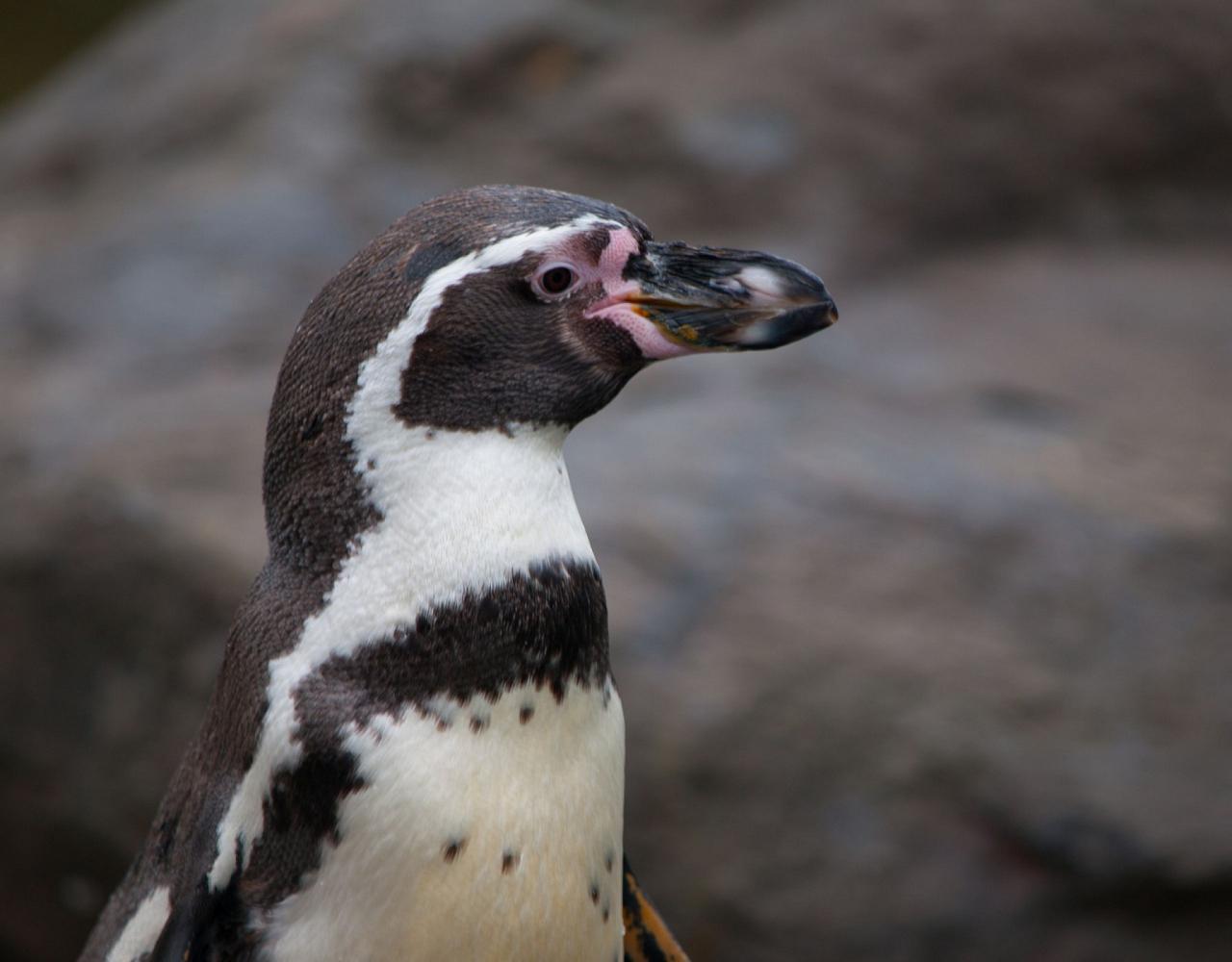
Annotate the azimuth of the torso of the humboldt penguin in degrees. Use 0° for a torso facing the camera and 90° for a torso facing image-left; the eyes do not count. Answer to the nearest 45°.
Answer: approximately 315°
